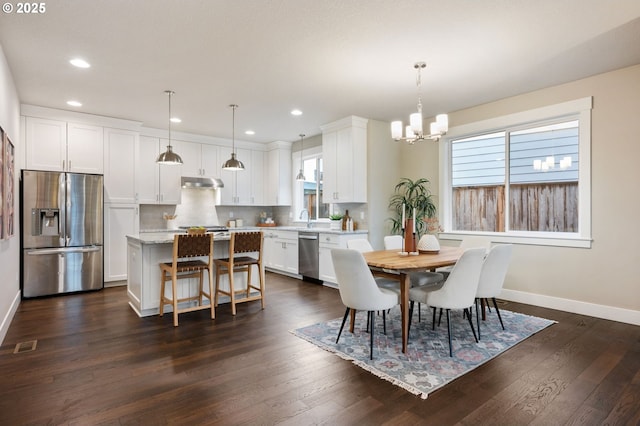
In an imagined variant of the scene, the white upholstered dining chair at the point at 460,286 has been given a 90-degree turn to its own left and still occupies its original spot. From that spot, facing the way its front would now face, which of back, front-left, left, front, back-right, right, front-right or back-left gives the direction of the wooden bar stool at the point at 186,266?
front-right

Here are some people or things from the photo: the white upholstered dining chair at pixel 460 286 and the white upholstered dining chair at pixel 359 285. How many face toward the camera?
0

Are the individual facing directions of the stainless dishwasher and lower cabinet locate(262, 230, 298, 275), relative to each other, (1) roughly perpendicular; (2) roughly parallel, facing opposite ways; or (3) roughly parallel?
roughly parallel

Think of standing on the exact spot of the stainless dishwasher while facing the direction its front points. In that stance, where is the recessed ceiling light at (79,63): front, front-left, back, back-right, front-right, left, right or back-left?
front

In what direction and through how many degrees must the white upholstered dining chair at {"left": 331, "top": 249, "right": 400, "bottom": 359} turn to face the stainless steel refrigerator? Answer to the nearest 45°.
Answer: approximately 135° to its left

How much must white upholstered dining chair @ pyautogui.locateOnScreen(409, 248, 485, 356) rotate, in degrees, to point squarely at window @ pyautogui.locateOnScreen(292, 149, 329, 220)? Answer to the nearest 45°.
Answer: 0° — it already faces it

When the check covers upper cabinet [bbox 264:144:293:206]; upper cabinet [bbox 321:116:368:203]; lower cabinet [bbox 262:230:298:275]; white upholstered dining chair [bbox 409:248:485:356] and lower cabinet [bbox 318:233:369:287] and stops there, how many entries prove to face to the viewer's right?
0

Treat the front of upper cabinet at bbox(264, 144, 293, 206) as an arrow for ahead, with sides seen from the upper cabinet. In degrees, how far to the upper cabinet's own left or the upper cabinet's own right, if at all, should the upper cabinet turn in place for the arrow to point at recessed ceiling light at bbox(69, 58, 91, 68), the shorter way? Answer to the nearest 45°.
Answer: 0° — it already faces it

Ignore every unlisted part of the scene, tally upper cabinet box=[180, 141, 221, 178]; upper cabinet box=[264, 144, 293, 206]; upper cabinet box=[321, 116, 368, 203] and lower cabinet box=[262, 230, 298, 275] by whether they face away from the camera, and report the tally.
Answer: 0

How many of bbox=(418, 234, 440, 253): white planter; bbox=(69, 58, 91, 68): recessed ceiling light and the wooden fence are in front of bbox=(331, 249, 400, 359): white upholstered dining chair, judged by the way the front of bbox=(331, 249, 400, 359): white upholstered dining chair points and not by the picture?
2

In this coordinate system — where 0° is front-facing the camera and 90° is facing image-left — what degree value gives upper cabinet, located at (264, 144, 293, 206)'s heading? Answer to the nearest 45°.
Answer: approximately 45°

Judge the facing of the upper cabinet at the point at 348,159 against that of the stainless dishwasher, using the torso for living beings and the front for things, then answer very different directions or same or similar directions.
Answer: same or similar directions

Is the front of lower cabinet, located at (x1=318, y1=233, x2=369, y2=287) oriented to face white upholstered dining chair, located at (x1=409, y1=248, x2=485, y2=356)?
no

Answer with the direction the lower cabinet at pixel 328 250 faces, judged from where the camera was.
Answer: facing the viewer and to the left of the viewer

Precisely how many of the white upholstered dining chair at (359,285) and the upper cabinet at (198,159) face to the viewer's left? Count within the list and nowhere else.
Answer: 0

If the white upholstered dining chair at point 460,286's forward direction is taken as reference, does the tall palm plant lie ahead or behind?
ahead

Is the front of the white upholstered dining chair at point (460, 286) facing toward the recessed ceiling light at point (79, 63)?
no

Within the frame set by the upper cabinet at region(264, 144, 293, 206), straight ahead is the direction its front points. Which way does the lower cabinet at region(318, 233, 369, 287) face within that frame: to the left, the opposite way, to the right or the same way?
the same way
